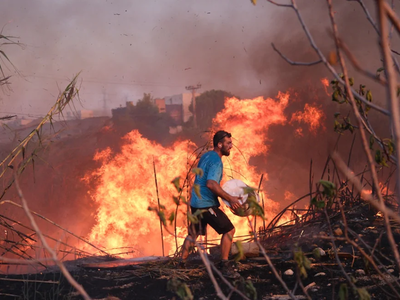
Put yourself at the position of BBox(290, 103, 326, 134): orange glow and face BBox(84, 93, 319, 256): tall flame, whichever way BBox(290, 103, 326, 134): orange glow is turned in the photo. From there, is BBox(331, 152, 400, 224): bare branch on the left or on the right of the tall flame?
left

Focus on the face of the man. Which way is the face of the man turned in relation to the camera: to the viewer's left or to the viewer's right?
to the viewer's right

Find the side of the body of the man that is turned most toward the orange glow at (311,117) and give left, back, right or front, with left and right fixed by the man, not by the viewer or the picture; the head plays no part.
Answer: left

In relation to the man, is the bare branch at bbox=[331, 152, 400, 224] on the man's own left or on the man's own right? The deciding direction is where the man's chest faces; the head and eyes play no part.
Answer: on the man's own right

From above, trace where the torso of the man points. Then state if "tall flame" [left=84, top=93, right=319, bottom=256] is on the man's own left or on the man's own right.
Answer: on the man's own left

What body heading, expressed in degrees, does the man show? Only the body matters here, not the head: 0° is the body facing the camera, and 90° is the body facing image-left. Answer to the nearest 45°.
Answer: approximately 270°
